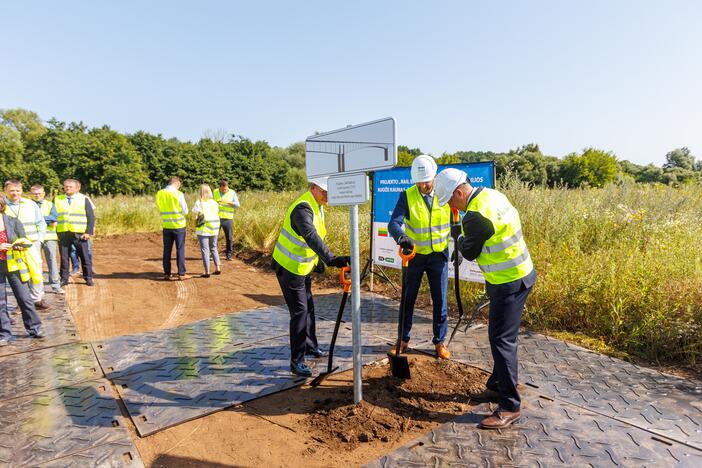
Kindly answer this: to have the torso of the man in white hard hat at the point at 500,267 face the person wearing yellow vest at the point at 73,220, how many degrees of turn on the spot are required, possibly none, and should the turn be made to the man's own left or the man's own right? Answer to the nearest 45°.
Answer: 0° — they already face them

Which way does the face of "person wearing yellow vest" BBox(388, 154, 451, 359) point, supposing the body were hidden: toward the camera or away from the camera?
toward the camera

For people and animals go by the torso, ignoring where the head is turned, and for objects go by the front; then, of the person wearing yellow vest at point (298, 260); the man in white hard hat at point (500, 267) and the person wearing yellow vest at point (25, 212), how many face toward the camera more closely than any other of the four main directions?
1

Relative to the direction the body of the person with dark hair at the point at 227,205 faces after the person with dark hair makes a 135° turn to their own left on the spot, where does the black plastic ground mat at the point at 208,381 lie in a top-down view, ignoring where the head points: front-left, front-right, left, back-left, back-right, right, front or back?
right

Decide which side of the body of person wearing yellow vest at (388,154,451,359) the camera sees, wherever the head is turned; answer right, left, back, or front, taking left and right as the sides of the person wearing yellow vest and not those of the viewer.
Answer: front

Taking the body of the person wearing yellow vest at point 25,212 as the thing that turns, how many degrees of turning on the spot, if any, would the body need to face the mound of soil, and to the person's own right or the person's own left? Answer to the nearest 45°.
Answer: approximately 45° to the person's own left

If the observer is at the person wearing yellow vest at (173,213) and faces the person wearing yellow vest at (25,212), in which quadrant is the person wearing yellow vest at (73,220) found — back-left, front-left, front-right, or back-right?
front-right

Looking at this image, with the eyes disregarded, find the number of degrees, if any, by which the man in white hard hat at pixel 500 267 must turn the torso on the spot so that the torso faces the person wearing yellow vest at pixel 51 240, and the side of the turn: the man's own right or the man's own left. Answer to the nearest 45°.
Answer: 0° — they already face them

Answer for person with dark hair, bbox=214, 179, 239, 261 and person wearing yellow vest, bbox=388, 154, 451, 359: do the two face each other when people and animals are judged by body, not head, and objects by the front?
no

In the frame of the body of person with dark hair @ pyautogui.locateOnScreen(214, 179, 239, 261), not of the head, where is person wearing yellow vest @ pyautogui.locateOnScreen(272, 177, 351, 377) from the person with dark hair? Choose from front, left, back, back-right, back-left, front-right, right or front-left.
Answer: front-left

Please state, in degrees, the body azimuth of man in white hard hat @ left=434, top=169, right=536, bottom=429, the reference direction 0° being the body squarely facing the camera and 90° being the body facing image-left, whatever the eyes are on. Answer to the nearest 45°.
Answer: approximately 90°

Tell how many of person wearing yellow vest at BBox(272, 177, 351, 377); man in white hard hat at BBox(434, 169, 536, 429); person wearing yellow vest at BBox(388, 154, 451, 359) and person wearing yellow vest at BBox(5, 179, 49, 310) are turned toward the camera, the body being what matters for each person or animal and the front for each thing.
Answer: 2

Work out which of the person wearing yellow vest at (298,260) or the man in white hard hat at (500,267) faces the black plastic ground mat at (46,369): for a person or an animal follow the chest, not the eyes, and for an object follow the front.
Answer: the man in white hard hat

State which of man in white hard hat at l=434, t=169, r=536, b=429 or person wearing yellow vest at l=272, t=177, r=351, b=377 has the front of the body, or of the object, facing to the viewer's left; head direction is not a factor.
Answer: the man in white hard hat

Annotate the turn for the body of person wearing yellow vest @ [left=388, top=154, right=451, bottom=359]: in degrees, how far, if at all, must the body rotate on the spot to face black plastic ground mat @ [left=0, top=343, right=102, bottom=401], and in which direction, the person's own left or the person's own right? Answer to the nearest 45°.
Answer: approximately 90° to the person's own right

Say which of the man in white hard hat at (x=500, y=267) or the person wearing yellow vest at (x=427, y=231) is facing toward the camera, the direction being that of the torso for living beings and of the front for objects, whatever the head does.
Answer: the person wearing yellow vest

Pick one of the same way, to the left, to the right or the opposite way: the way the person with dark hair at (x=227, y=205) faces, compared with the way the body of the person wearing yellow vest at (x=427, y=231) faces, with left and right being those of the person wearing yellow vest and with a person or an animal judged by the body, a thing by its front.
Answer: the same way

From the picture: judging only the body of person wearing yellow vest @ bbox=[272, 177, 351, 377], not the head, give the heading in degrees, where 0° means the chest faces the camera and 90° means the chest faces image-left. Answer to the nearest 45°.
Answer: approximately 270°

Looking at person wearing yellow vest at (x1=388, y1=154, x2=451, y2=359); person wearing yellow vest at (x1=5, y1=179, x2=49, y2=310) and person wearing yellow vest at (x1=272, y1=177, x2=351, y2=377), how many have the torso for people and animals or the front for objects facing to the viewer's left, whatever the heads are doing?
0
